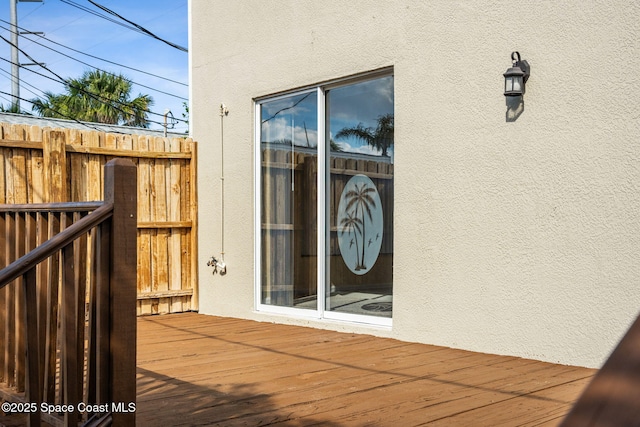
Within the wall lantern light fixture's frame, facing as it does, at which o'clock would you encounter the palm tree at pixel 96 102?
The palm tree is roughly at 3 o'clock from the wall lantern light fixture.

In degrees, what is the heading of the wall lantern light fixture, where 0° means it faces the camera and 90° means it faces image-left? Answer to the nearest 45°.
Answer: approximately 45°

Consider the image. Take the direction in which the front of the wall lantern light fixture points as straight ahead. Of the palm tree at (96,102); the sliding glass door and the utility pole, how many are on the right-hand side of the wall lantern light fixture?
3

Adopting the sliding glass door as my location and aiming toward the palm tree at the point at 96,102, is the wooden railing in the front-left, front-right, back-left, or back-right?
back-left

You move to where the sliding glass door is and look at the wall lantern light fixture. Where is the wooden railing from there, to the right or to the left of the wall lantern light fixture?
right

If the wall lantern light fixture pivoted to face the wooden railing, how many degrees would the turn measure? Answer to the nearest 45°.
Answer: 0° — it already faces it

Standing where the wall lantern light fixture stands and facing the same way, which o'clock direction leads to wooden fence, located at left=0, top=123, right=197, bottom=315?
The wooden fence is roughly at 2 o'clock from the wall lantern light fixture.

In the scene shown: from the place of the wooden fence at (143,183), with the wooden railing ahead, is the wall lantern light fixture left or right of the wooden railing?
left

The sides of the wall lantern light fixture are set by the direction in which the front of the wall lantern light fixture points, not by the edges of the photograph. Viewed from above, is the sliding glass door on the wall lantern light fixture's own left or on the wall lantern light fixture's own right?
on the wall lantern light fixture's own right

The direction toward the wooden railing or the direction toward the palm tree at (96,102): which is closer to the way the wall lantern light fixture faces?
the wooden railing

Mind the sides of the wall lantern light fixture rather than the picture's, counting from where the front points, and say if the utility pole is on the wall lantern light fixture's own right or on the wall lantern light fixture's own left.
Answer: on the wall lantern light fixture's own right
